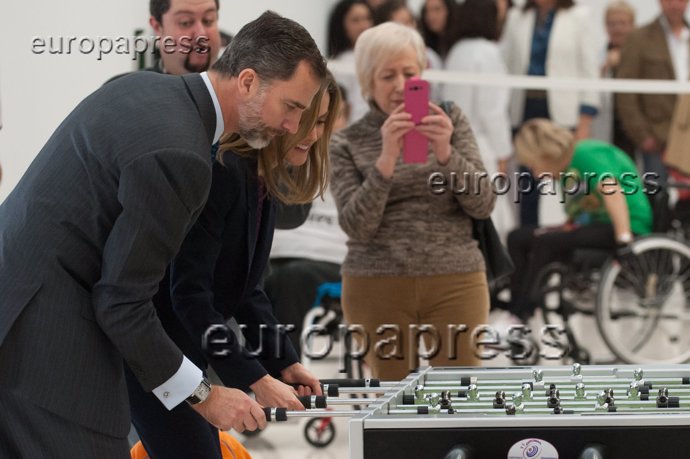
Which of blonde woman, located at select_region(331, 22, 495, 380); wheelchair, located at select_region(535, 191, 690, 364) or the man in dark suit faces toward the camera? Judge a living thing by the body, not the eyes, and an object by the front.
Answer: the blonde woman

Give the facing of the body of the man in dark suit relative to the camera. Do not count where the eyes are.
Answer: to the viewer's right

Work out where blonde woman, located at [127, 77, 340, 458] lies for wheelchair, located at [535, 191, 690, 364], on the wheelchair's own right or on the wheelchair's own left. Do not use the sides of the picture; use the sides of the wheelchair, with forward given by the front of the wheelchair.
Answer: on the wheelchair's own left

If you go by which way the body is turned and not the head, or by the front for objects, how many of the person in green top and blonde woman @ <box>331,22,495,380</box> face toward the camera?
1

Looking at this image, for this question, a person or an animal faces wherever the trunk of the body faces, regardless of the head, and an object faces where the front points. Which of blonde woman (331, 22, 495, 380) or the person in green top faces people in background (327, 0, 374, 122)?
the person in green top

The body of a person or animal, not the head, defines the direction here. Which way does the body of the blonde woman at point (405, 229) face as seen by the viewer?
toward the camera

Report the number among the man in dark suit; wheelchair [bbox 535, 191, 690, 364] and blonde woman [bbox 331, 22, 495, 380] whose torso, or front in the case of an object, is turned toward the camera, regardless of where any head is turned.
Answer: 1

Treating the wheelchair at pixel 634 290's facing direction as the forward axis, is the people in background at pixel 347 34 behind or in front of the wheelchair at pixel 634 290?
in front

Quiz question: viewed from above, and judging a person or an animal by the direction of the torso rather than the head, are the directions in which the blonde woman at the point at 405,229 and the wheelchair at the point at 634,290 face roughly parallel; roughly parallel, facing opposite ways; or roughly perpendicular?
roughly perpendicular

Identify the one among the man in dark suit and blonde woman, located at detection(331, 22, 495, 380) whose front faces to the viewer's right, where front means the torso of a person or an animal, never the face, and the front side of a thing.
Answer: the man in dark suit

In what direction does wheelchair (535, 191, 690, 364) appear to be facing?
to the viewer's left

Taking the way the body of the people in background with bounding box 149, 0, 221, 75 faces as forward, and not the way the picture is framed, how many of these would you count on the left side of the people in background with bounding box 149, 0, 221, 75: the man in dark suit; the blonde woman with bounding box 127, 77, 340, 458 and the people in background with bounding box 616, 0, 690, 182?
1

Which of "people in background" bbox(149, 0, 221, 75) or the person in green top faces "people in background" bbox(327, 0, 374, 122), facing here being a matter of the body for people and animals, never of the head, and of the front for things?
the person in green top

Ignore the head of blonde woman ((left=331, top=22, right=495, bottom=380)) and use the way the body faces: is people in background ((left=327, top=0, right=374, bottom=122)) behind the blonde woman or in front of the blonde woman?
behind

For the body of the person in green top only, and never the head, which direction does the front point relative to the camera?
to the viewer's left

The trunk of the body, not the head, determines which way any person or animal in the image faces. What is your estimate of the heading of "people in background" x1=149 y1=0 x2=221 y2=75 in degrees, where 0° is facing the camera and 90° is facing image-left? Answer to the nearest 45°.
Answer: approximately 315°
